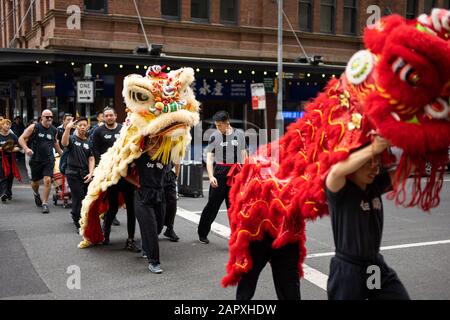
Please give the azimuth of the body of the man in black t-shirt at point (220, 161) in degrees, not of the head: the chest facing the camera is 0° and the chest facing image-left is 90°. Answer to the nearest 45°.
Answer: approximately 0°

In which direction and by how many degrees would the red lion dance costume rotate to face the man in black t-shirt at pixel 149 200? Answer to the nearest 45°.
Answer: approximately 180°

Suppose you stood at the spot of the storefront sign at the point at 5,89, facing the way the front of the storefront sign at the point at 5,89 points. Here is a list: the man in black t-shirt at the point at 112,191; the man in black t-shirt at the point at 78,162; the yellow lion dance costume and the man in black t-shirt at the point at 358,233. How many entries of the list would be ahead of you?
4

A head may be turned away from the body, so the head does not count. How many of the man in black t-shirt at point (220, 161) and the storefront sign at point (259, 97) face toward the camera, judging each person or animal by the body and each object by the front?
2

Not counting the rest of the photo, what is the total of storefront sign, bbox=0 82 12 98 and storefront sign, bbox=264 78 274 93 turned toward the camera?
2

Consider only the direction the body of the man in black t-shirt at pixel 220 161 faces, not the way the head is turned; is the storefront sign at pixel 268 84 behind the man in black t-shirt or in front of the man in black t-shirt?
behind
